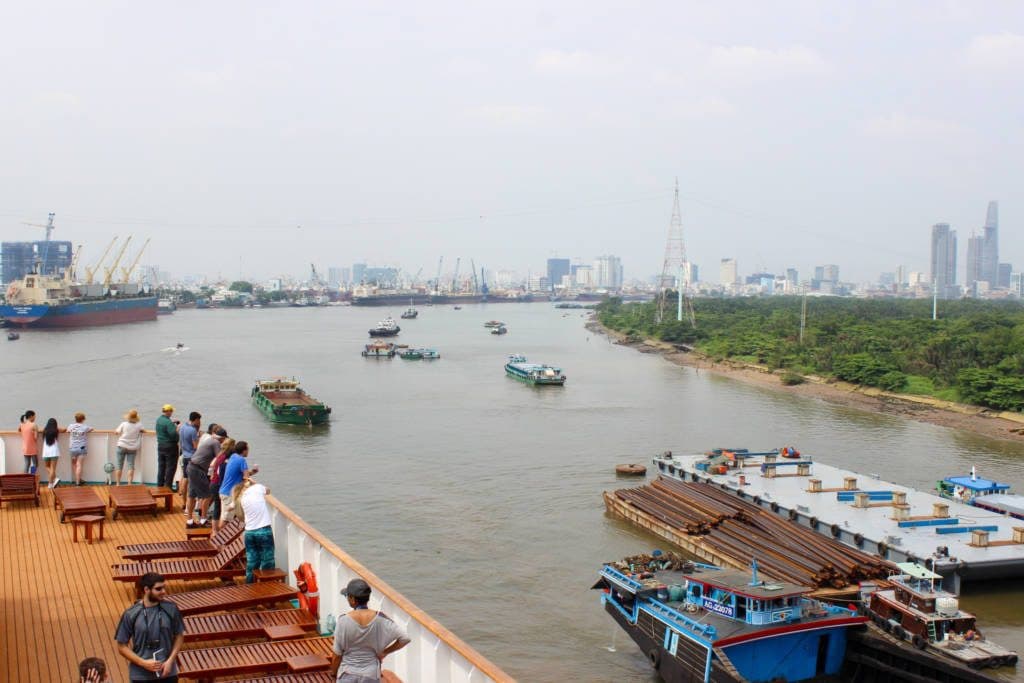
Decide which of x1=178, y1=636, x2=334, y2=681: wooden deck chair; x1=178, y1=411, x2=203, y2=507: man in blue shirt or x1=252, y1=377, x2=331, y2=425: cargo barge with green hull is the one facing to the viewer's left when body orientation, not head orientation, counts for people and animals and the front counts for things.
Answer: the wooden deck chair

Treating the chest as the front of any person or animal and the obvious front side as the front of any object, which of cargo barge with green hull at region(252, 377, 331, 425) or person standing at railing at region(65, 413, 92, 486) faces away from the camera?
the person standing at railing

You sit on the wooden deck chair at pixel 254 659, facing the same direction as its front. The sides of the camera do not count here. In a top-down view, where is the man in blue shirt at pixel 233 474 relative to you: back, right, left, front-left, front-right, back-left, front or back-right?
right

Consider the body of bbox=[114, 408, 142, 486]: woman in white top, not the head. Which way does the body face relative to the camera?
away from the camera

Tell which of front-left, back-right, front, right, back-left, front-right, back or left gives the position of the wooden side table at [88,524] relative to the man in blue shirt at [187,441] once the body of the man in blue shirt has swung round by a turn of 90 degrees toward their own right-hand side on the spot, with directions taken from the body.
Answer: right

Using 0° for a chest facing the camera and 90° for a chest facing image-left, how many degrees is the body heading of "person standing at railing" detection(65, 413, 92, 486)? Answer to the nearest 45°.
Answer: approximately 180°

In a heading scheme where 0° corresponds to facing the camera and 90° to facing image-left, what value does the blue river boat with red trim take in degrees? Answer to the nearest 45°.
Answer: approximately 135°

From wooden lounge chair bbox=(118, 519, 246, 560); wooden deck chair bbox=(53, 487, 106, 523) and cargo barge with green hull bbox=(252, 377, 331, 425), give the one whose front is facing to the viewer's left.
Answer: the wooden lounge chair

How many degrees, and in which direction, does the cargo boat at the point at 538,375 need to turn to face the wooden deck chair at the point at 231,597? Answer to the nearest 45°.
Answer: approximately 45° to its right

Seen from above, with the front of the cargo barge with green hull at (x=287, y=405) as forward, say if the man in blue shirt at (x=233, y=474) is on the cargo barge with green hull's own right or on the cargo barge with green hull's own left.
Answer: on the cargo barge with green hull's own right

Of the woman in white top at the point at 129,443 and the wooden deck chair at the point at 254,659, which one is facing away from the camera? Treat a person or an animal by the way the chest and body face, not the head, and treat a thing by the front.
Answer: the woman in white top
